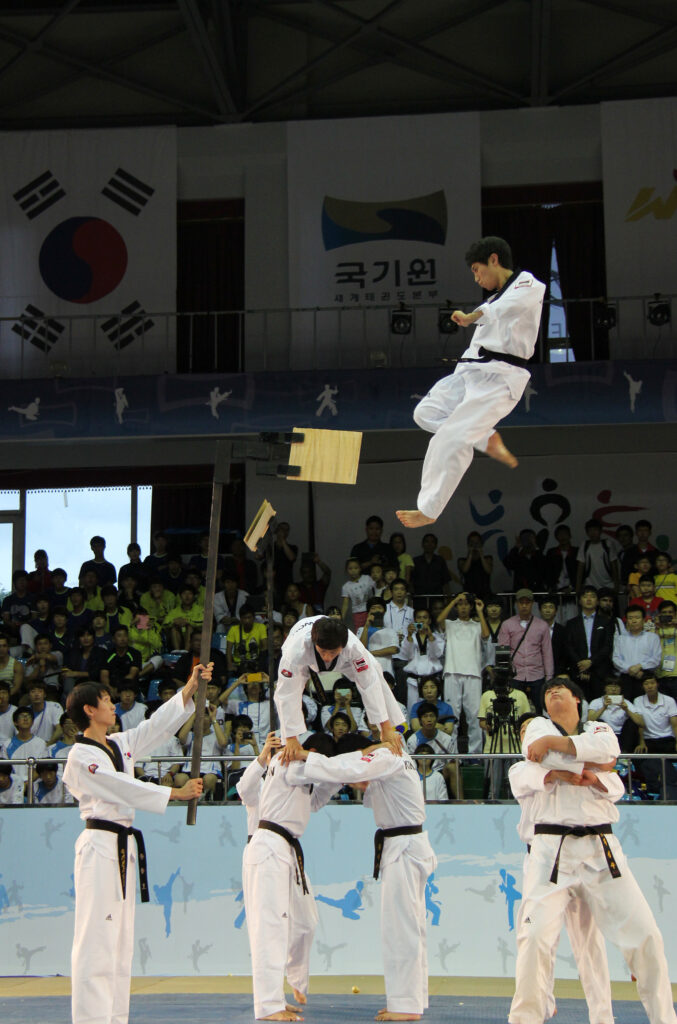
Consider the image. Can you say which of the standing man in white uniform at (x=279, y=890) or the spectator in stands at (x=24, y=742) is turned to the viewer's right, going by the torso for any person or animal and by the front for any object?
the standing man in white uniform

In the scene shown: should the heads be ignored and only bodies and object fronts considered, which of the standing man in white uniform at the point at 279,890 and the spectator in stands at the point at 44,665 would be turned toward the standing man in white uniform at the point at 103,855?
the spectator in stands

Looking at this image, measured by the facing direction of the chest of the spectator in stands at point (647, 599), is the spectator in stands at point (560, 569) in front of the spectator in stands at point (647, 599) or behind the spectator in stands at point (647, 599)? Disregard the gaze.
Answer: behind

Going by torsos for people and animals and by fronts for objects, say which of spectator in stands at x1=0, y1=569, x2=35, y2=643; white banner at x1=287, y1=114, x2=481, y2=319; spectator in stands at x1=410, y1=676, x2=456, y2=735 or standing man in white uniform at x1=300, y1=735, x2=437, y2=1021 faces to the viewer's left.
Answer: the standing man in white uniform

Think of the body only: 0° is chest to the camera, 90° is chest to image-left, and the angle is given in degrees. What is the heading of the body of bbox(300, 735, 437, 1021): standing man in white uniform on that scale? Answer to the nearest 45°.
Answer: approximately 90°

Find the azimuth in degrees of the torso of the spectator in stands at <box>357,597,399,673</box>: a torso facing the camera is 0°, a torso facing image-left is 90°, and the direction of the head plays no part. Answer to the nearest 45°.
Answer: approximately 0°

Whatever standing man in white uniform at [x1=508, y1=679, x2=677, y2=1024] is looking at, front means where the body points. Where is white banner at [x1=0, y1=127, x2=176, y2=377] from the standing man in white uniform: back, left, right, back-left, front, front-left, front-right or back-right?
back-right

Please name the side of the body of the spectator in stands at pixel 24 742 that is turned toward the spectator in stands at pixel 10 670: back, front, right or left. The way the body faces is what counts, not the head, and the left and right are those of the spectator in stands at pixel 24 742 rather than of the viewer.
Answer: back

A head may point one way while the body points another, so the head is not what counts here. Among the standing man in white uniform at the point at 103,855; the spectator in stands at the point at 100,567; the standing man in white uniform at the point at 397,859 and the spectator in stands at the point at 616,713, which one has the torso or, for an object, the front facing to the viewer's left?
the standing man in white uniform at the point at 397,859
